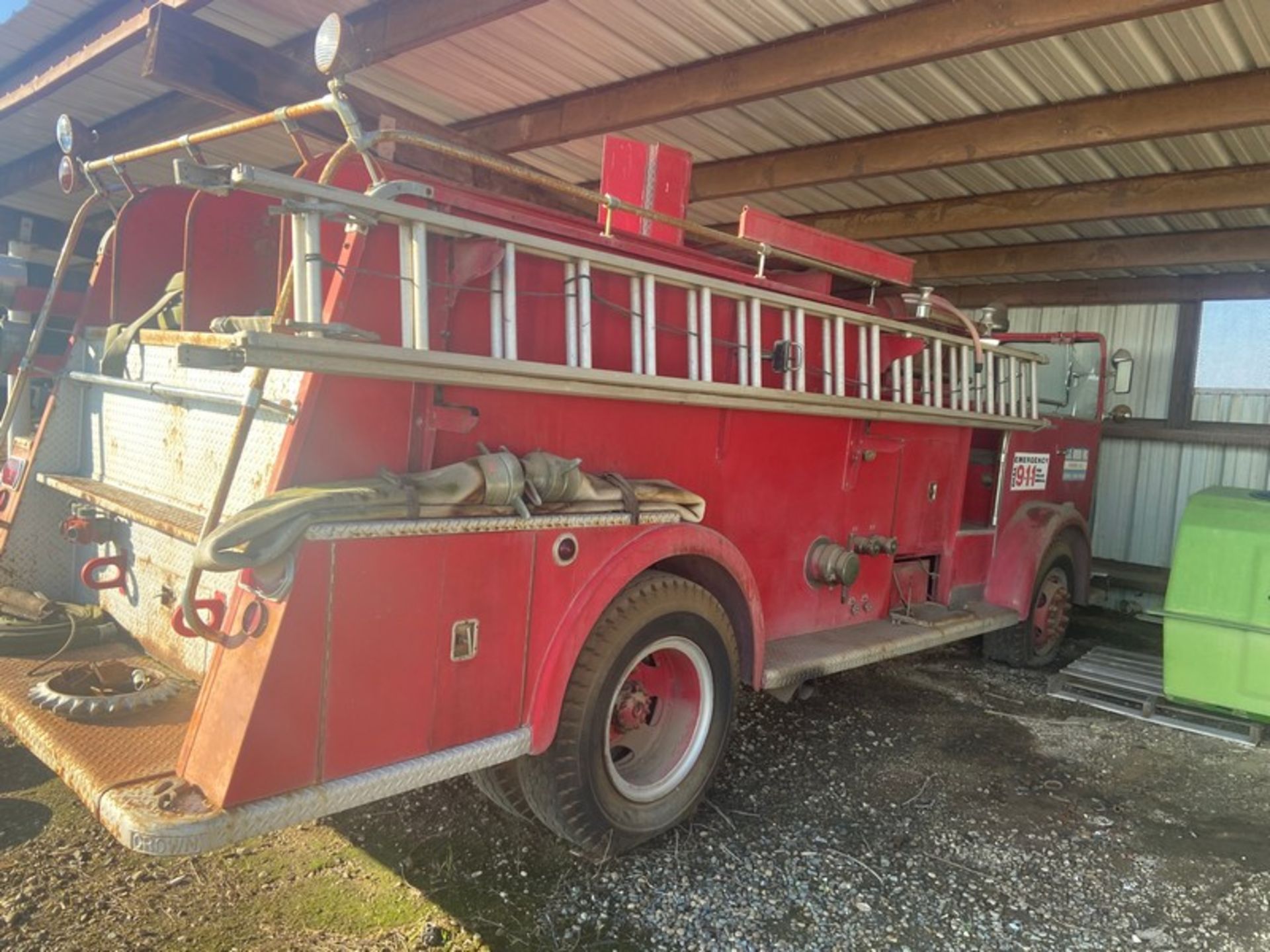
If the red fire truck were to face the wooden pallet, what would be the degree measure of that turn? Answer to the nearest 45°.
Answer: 0° — it already faces it

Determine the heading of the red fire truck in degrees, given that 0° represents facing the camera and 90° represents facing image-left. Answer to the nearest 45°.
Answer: approximately 225°

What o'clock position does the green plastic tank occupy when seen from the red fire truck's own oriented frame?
The green plastic tank is roughly at 1 o'clock from the red fire truck.
